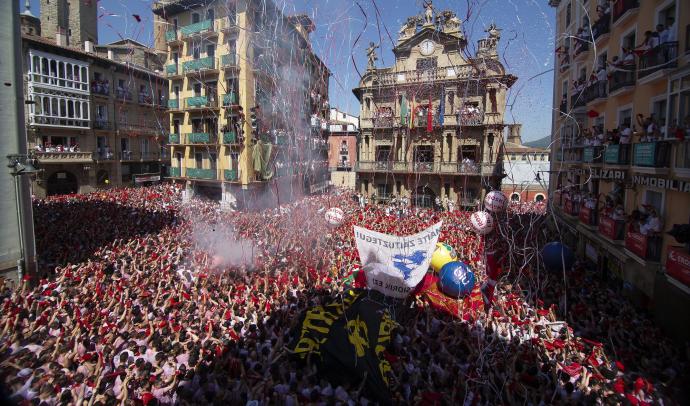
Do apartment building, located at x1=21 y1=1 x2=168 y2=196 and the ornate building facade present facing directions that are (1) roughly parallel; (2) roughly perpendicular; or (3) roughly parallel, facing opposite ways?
roughly perpendicular

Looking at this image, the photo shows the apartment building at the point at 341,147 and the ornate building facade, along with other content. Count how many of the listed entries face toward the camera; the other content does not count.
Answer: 2

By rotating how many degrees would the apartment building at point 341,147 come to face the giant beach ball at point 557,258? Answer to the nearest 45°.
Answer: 0° — it already faces it

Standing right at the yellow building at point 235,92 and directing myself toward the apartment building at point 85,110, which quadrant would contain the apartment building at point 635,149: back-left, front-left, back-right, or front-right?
back-left

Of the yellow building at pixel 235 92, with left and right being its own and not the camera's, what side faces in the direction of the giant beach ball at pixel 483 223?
left

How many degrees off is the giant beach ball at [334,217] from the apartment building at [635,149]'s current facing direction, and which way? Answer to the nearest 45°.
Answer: approximately 45° to its right

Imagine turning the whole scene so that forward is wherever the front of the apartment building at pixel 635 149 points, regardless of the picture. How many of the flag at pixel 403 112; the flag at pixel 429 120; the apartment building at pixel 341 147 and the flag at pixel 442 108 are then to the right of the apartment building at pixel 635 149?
4

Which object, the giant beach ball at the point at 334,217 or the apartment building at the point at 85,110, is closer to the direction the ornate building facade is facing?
the giant beach ball

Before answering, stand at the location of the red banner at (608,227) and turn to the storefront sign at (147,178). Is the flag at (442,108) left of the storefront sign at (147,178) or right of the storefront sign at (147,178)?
right

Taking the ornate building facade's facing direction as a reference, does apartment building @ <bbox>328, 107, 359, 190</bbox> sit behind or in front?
behind

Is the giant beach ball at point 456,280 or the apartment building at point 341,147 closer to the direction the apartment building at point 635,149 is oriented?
the giant beach ball

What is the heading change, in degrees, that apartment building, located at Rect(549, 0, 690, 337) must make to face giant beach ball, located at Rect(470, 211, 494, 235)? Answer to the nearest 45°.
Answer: approximately 45° to its right
